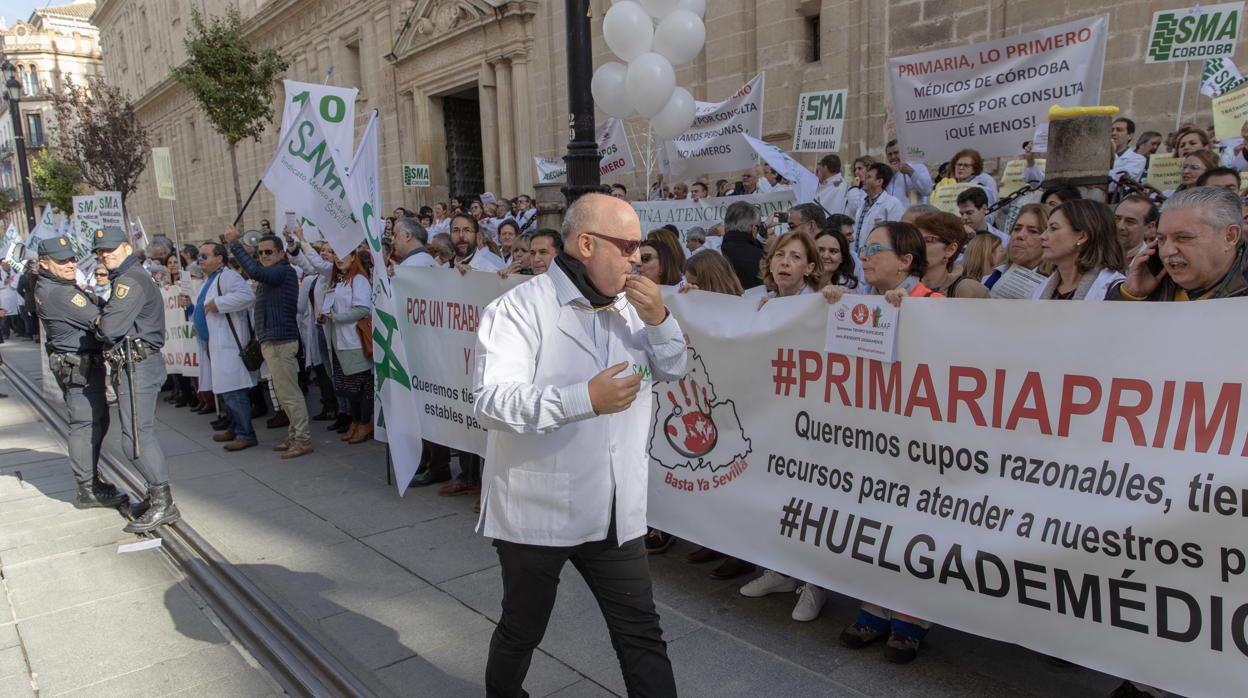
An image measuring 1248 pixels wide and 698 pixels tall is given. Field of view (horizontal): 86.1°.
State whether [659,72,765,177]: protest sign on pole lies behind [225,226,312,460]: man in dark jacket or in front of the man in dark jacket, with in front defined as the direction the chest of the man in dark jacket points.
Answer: behind

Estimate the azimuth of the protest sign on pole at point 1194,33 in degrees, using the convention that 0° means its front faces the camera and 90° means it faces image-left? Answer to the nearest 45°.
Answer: approximately 0°

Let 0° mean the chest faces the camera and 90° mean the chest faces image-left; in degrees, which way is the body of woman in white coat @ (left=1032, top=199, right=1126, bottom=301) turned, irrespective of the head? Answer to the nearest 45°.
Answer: approximately 45°

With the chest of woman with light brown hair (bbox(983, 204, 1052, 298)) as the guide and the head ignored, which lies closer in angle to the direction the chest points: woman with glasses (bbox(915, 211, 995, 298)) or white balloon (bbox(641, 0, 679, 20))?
the woman with glasses

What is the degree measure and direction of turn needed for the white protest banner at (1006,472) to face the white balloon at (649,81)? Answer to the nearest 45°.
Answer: approximately 90° to its right

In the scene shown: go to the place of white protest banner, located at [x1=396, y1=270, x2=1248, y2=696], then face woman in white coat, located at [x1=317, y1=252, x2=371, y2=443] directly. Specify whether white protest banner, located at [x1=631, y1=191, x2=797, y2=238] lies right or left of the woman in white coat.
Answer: right

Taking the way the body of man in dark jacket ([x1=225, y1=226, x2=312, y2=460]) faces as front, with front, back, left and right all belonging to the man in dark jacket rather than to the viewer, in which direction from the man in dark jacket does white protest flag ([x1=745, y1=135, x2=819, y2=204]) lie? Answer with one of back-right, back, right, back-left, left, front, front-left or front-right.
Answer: back-left
